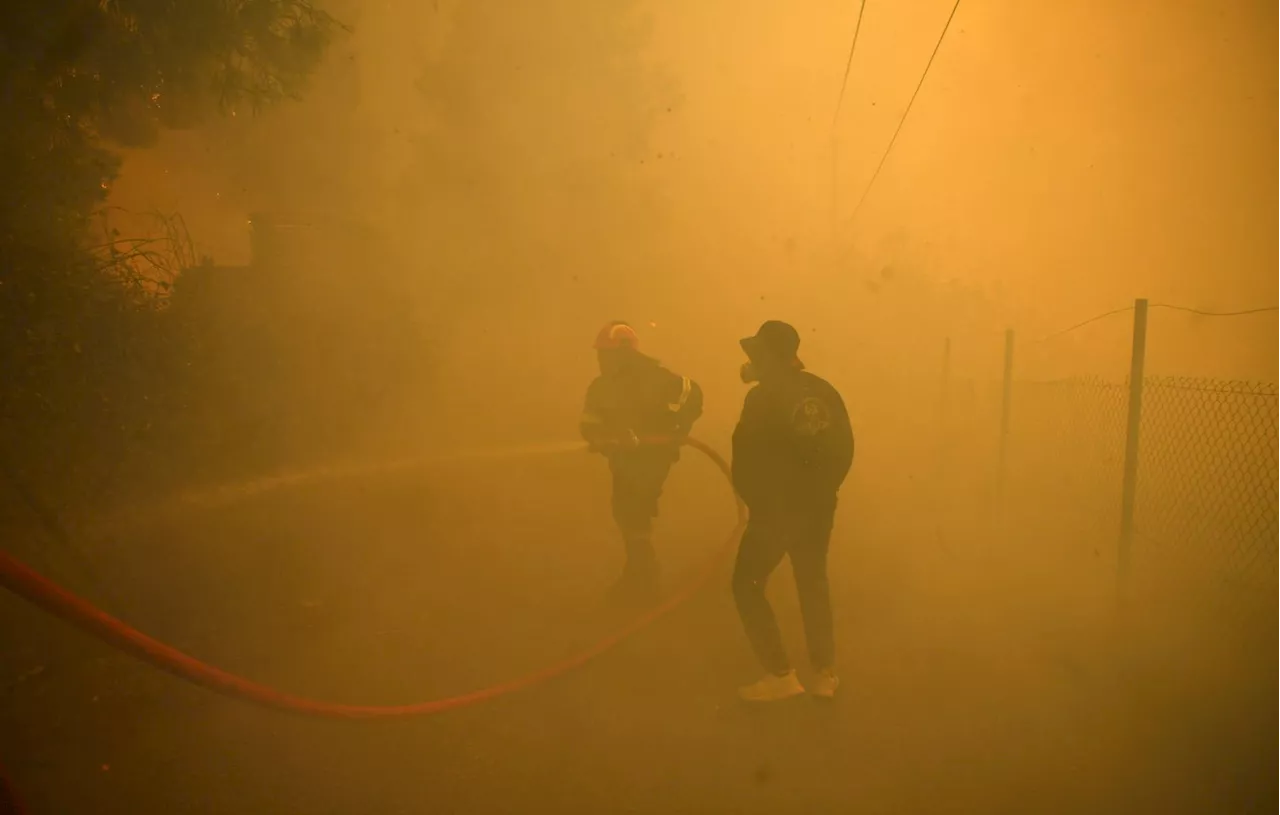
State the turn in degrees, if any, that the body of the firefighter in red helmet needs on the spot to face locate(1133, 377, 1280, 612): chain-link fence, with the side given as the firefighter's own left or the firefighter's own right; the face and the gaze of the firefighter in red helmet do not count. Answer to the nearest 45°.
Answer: approximately 135° to the firefighter's own left

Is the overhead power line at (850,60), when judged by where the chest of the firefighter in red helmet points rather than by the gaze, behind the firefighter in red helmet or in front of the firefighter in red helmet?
behind

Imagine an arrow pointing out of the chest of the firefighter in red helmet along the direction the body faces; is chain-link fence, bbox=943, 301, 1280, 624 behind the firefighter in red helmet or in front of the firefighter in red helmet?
behind

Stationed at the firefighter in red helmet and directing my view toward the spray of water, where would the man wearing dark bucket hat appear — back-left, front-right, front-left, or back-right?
back-left

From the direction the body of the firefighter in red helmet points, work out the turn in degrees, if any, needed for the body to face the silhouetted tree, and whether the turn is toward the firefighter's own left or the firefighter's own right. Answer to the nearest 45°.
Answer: approximately 45° to the firefighter's own right

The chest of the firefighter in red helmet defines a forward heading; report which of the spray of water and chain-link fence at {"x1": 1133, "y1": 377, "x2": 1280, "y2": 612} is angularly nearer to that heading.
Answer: the spray of water

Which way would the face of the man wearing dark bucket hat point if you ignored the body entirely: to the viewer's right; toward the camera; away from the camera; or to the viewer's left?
to the viewer's left

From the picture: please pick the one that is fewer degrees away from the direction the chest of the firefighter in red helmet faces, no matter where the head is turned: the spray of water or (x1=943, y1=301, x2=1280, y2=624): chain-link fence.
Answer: the spray of water

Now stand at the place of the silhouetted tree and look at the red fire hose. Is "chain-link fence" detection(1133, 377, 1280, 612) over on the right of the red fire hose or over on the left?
left

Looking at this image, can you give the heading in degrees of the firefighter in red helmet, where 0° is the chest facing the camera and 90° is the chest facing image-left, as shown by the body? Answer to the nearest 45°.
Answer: approximately 45°
